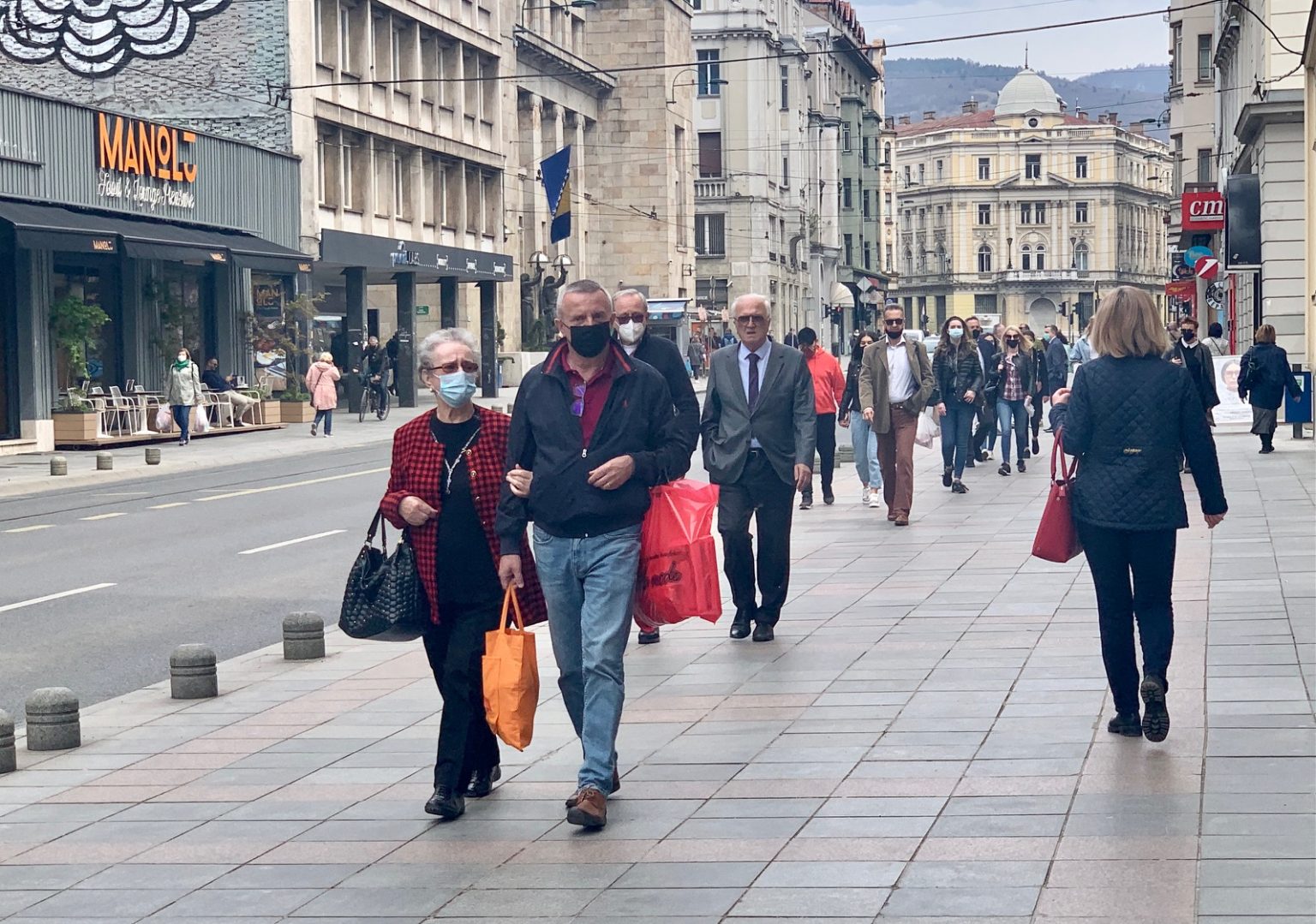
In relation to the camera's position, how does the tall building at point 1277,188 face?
facing to the left of the viewer

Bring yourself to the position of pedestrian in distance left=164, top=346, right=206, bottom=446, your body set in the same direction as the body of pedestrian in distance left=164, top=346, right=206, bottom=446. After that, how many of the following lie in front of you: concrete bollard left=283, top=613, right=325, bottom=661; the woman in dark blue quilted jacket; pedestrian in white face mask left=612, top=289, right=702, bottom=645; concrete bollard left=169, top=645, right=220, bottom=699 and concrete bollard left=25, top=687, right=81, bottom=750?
5

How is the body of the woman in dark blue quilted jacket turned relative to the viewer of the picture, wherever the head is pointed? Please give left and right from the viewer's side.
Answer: facing away from the viewer

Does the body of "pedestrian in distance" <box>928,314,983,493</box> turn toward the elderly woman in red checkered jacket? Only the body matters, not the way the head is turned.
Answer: yes

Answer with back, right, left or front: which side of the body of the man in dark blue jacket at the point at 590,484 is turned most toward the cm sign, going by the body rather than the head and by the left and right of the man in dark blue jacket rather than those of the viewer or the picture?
back

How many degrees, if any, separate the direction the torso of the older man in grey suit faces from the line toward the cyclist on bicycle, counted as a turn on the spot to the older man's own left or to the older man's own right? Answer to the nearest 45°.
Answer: approximately 180°

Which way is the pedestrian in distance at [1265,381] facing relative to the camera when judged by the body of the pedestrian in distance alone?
away from the camera

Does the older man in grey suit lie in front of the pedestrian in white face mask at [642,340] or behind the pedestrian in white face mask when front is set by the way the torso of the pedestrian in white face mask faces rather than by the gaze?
behind

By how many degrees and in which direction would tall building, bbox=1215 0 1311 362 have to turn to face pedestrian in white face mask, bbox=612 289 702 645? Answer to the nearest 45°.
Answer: approximately 90° to its left

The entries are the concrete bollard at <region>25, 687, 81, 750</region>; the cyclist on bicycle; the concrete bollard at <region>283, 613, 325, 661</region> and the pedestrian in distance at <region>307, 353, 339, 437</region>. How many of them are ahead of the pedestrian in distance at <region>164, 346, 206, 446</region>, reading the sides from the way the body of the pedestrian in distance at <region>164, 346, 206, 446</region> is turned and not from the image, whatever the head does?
2

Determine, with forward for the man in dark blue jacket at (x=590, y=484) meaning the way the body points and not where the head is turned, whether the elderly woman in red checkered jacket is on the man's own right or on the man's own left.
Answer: on the man's own right

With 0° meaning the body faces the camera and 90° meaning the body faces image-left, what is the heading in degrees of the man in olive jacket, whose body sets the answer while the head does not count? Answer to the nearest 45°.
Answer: approximately 0°

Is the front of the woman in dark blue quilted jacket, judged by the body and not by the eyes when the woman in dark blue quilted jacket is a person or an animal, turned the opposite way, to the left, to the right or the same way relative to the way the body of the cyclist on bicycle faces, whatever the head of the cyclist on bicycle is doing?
the opposite way

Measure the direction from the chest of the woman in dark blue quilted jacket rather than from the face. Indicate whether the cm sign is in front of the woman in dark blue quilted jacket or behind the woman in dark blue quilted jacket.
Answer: in front

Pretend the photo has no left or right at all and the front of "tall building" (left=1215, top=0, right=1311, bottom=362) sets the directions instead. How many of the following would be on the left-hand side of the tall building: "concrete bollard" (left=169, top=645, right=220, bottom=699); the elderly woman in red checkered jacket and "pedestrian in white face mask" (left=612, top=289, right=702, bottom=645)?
3
